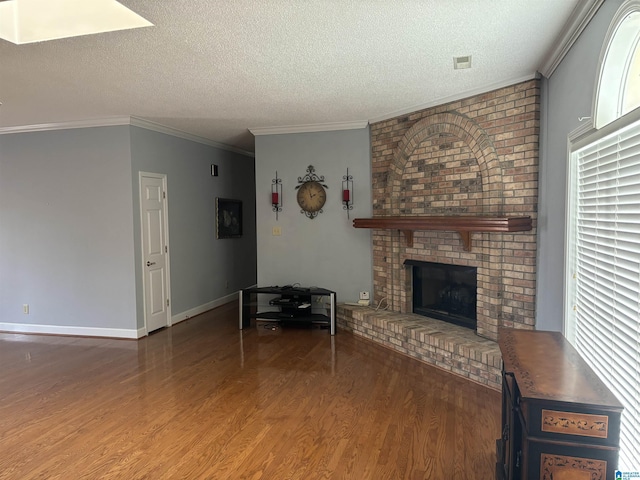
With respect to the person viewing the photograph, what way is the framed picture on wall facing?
facing the viewer and to the right of the viewer

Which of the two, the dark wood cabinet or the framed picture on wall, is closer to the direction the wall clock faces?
the dark wood cabinet

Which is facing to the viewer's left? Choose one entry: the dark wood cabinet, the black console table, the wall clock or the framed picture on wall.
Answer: the dark wood cabinet

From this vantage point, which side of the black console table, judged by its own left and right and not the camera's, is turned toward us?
front

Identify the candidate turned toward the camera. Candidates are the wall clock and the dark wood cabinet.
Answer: the wall clock

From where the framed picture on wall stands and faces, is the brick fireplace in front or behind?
in front

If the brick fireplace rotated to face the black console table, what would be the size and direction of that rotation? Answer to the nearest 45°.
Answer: approximately 45° to its right

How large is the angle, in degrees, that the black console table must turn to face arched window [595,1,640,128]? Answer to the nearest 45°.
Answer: approximately 45° to its left

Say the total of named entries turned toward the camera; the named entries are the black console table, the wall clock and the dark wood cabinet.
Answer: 2

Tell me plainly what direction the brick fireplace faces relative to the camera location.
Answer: facing the viewer and to the left of the viewer

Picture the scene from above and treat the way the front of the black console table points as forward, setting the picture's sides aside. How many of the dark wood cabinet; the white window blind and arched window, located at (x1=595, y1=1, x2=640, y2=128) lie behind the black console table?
0

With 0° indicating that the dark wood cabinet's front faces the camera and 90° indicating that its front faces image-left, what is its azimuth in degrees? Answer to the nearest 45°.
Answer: approximately 90°

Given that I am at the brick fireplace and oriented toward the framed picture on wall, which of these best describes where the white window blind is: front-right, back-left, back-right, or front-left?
back-left

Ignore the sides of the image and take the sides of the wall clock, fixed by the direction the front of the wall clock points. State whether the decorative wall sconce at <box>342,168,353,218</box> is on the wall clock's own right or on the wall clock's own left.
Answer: on the wall clock's own left

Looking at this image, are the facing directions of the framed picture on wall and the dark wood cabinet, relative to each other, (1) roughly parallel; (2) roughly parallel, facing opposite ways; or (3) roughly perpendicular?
roughly parallel, facing opposite ways

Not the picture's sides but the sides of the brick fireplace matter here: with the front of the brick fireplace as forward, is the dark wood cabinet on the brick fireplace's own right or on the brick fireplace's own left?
on the brick fireplace's own left

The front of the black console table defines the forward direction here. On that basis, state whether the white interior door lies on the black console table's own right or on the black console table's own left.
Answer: on the black console table's own right

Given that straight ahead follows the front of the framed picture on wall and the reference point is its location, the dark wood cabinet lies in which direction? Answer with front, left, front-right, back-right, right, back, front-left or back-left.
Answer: front-right
